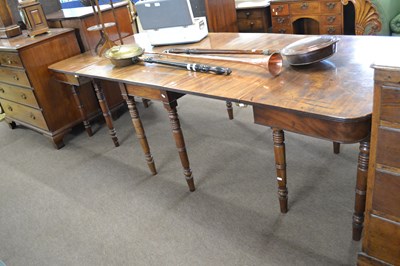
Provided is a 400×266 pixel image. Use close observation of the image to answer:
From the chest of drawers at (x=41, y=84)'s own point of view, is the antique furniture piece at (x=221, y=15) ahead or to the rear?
to the rear

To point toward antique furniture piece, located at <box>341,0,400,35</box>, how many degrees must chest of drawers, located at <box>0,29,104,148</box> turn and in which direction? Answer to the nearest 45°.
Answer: approximately 135° to its left

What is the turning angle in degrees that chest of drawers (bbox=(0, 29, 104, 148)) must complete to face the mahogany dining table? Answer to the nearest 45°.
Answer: approximately 90° to its left

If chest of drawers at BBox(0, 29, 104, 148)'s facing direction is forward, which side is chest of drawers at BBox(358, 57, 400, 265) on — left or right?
on its left

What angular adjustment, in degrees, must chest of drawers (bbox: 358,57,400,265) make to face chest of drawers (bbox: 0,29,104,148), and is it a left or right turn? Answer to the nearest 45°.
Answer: approximately 45° to its right

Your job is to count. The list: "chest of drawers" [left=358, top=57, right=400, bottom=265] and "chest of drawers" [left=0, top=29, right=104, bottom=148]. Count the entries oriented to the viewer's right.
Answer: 0

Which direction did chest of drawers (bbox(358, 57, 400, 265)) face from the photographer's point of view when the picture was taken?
facing the viewer and to the left of the viewer

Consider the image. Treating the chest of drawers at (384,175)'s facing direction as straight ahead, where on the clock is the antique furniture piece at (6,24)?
The antique furniture piece is roughly at 2 o'clock from the chest of drawers.

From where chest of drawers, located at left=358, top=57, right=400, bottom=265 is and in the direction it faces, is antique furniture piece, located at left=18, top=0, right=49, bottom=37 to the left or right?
on its right

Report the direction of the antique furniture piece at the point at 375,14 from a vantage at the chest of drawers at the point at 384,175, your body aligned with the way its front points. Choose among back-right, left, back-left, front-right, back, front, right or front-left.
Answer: back-right

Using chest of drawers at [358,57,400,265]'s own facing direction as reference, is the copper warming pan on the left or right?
on its right

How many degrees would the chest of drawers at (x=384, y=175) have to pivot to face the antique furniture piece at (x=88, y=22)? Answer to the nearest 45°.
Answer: approximately 90° to its right
